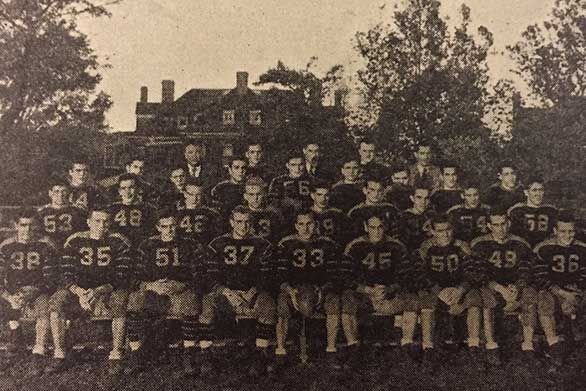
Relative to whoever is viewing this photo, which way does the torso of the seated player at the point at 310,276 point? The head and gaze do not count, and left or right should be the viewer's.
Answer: facing the viewer
